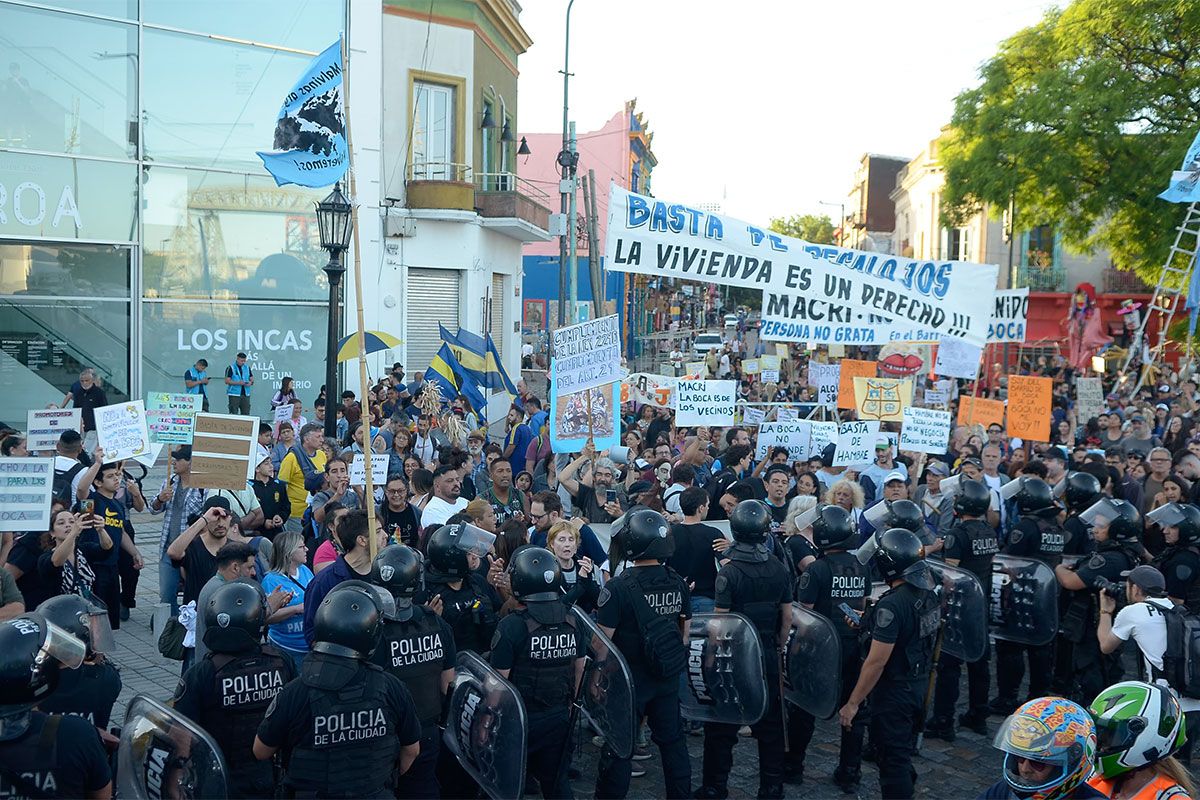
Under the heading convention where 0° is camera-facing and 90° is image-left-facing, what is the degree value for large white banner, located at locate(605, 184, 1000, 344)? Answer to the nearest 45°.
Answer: approximately 0°

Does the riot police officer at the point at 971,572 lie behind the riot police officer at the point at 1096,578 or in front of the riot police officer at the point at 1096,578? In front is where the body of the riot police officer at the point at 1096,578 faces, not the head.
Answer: in front

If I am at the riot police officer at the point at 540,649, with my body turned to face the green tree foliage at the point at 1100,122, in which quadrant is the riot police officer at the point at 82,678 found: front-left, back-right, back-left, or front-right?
back-left

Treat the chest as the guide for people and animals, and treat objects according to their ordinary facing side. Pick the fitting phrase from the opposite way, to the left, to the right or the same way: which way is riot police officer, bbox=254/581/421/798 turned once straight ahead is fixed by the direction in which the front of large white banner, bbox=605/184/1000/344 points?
the opposite way

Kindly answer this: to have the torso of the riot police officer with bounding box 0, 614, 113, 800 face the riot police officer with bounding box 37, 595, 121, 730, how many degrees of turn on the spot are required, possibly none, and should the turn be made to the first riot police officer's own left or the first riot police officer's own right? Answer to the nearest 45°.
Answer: approximately 45° to the first riot police officer's own left

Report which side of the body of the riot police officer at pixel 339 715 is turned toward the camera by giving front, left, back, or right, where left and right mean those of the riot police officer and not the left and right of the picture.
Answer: back

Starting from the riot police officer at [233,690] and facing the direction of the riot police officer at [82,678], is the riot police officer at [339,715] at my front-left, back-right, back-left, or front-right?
back-left

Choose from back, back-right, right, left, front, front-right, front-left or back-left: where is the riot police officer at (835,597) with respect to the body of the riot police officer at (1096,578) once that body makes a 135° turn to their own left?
right
